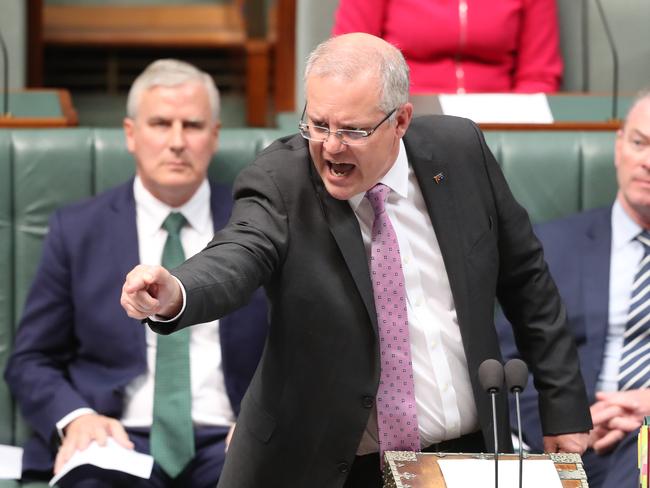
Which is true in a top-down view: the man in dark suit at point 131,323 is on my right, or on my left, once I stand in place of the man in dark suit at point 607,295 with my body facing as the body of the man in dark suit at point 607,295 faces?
on my right

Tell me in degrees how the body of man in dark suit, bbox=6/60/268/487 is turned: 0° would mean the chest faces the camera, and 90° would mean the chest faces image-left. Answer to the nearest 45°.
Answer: approximately 0°

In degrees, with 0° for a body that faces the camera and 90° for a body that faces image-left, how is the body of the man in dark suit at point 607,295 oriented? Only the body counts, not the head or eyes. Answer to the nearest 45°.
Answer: approximately 0°

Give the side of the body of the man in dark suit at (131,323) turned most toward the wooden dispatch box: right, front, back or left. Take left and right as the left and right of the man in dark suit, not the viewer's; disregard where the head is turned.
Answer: front

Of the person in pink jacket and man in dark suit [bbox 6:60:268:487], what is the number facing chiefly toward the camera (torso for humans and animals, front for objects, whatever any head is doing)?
2

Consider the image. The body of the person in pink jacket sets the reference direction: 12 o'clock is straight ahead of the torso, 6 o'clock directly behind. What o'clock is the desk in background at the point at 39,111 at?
The desk in background is roughly at 2 o'clock from the person in pink jacket.

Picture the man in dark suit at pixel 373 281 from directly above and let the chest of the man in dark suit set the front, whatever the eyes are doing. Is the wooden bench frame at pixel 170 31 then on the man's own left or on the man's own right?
on the man's own right

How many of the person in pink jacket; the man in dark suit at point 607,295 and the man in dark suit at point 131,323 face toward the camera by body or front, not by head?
3

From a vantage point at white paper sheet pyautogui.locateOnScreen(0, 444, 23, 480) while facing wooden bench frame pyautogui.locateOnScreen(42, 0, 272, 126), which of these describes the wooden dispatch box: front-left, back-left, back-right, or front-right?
back-right
